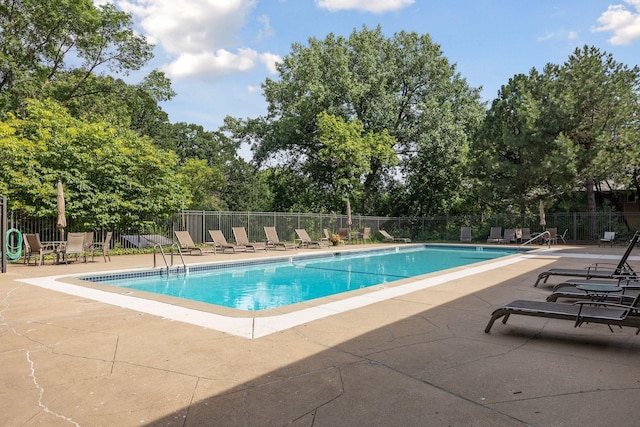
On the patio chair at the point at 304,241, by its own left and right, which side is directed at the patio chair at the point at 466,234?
left

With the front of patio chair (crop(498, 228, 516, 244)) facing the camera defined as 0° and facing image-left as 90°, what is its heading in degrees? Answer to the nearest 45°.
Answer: approximately 45°

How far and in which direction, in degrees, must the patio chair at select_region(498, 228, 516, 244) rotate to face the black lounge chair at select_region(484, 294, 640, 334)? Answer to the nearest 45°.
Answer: approximately 45° to its left

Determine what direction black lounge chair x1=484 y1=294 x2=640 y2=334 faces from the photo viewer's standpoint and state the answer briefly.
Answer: facing to the left of the viewer

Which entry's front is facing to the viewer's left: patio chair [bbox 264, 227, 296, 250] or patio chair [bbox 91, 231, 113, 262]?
patio chair [bbox 91, 231, 113, 262]

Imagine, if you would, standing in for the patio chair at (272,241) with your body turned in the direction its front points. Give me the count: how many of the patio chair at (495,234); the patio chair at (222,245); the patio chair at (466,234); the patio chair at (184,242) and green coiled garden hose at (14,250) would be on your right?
3

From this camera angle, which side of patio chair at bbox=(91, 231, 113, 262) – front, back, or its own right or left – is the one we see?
left

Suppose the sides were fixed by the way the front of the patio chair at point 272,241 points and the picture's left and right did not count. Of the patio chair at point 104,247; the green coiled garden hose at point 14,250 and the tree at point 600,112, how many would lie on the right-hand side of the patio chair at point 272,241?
2

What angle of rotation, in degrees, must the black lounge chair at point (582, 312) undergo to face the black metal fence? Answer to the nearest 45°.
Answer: approximately 45° to its right

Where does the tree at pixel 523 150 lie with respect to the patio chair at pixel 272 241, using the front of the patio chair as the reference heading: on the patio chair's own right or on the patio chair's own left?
on the patio chair's own left
